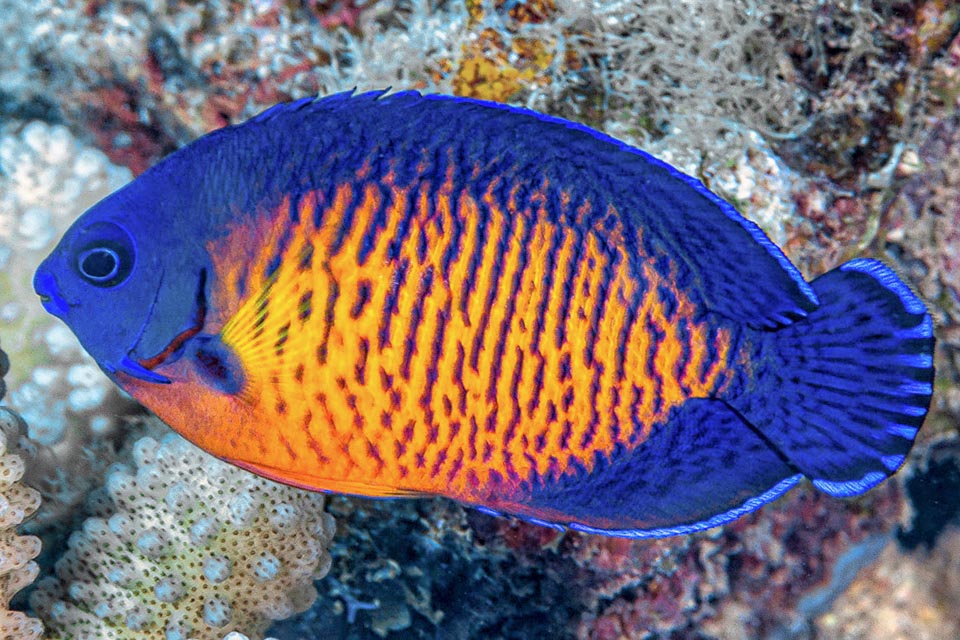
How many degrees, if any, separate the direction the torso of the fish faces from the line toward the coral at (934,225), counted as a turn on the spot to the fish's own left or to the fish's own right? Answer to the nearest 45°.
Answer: approximately 135° to the fish's own right

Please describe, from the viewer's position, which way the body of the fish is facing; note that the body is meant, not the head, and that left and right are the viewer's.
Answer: facing to the left of the viewer

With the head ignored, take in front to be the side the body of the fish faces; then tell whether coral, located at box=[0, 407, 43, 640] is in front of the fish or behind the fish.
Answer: in front

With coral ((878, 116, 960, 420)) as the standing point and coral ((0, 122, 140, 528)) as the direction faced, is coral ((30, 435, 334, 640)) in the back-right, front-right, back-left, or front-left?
front-left
